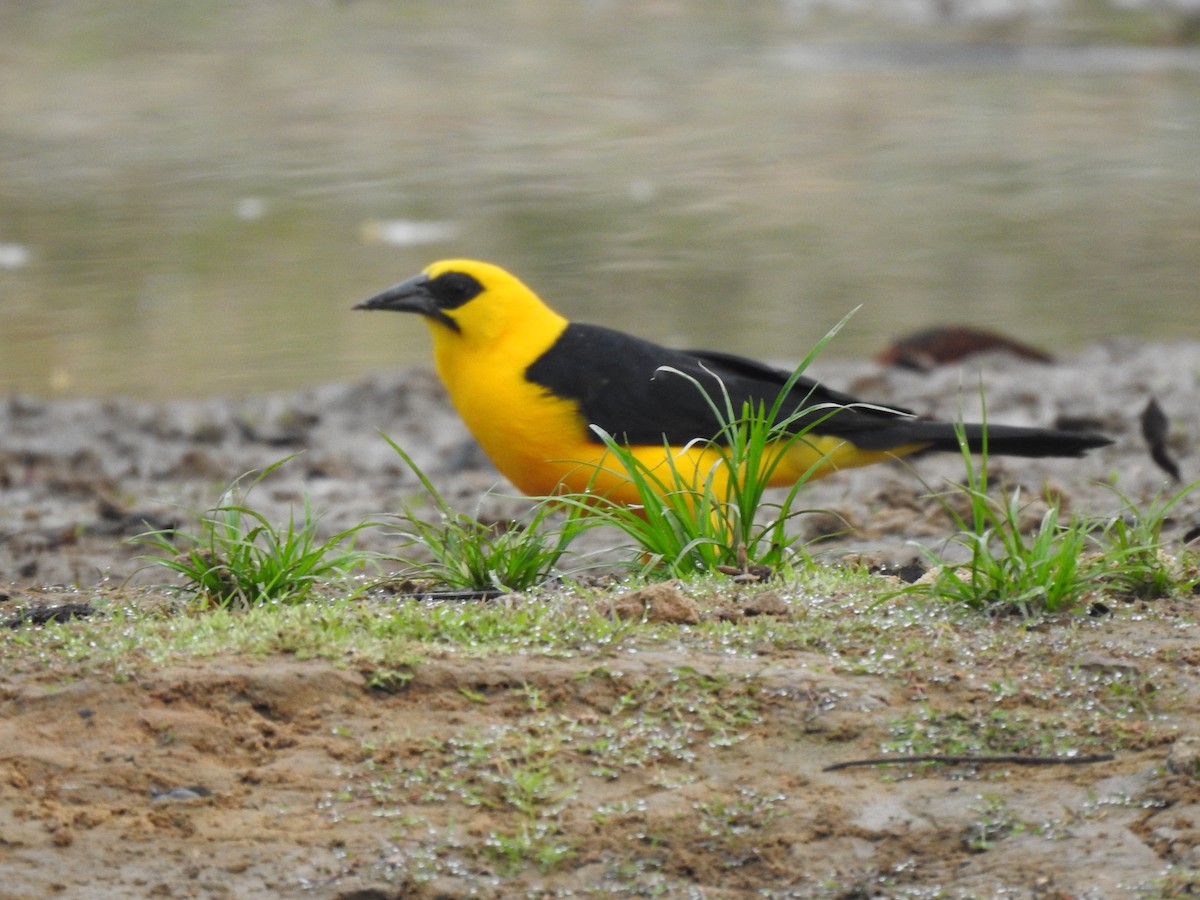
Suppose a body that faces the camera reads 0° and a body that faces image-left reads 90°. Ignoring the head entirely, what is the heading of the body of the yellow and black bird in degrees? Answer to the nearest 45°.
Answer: approximately 90°

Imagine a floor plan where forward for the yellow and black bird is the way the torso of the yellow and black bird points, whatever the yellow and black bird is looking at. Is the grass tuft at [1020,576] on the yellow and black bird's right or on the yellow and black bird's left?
on the yellow and black bird's left

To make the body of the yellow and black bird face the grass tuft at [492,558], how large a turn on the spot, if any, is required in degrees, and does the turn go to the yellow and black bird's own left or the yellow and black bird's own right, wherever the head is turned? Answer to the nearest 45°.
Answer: approximately 90° to the yellow and black bird's own left

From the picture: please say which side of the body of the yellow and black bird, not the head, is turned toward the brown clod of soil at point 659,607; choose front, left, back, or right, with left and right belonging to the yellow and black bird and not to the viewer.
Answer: left

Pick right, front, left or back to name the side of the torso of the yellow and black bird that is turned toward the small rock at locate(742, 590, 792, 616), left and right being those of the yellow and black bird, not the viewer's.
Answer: left

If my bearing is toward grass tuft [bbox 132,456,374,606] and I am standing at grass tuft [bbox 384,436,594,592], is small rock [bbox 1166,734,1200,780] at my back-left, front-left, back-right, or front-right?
back-left
